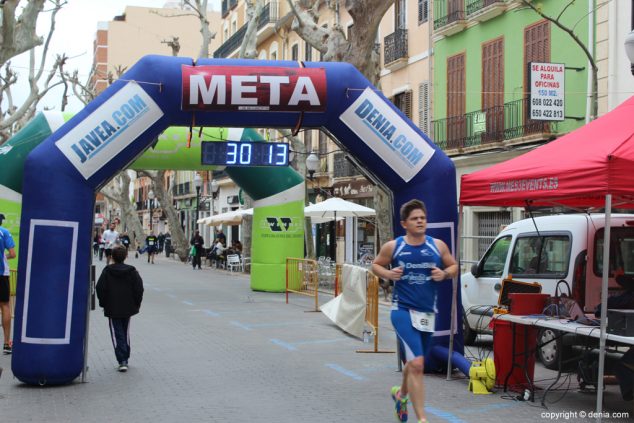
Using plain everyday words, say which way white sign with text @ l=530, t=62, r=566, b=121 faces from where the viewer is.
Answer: facing the viewer

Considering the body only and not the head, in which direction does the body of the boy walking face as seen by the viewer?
away from the camera

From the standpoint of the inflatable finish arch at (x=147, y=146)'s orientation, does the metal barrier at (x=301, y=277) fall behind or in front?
behind

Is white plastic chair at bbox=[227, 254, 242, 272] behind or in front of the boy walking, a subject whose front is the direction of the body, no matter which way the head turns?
in front

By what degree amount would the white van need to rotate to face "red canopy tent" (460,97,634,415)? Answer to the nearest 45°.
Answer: approximately 135° to its left

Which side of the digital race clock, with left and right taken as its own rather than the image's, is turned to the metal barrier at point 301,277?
back

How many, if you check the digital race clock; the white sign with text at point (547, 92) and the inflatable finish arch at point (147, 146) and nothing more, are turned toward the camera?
3

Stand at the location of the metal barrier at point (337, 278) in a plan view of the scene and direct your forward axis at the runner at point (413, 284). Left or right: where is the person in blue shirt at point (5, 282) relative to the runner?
right

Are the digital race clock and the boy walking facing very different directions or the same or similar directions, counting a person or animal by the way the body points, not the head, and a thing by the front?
very different directions

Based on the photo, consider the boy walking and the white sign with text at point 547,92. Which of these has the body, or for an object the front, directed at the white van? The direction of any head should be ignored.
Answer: the white sign with text

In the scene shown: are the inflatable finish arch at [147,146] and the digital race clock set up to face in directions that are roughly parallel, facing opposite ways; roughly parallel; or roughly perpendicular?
roughly parallel

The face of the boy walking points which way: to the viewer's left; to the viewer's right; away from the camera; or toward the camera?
away from the camera

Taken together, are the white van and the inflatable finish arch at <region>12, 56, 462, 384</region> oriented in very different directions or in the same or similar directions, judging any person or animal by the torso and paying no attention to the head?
very different directions

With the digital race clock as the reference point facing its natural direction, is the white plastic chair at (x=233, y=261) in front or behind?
behind

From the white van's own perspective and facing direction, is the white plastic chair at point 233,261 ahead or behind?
ahead

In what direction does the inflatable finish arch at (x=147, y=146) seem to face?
toward the camera

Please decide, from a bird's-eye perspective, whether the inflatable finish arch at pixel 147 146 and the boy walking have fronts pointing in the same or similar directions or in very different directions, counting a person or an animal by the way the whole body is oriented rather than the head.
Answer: very different directions
